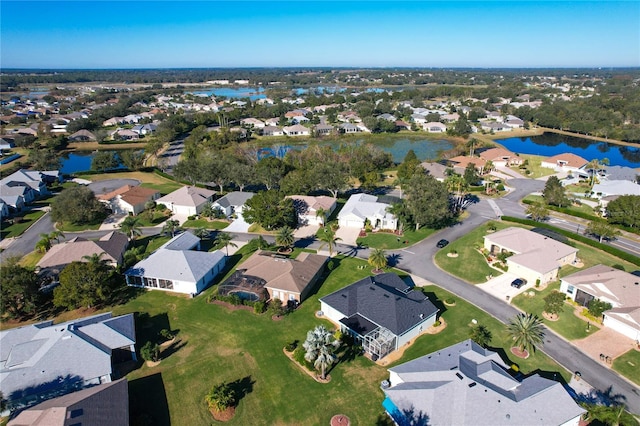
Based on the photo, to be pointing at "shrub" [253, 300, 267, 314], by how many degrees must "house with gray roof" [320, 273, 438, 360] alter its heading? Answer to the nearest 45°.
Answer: approximately 135° to its left

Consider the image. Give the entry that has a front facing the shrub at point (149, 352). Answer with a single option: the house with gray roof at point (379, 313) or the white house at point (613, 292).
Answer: the white house

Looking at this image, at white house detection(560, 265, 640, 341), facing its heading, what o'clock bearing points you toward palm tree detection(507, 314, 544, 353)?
The palm tree is roughly at 11 o'clock from the white house.

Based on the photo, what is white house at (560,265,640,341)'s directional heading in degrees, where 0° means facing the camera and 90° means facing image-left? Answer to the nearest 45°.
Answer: approximately 45°

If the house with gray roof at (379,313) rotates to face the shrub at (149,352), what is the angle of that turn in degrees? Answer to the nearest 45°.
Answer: approximately 135° to its left

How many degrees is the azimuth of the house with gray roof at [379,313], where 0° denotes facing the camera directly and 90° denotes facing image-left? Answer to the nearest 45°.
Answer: approximately 225°

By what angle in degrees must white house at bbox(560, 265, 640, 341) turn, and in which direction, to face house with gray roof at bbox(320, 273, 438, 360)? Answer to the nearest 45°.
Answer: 0° — it already faces it

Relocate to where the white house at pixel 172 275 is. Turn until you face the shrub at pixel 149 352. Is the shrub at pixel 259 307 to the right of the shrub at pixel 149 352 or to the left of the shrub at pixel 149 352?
left

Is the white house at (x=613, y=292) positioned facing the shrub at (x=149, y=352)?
yes

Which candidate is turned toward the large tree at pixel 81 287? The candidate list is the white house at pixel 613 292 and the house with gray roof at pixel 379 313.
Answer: the white house

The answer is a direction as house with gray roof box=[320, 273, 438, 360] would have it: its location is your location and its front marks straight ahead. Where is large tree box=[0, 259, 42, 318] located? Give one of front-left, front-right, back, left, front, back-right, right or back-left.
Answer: back-left

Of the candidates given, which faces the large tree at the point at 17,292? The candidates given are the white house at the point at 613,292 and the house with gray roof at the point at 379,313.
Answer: the white house

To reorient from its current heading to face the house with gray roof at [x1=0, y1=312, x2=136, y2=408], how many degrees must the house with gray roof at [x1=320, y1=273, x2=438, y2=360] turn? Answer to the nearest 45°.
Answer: approximately 135° to its left
